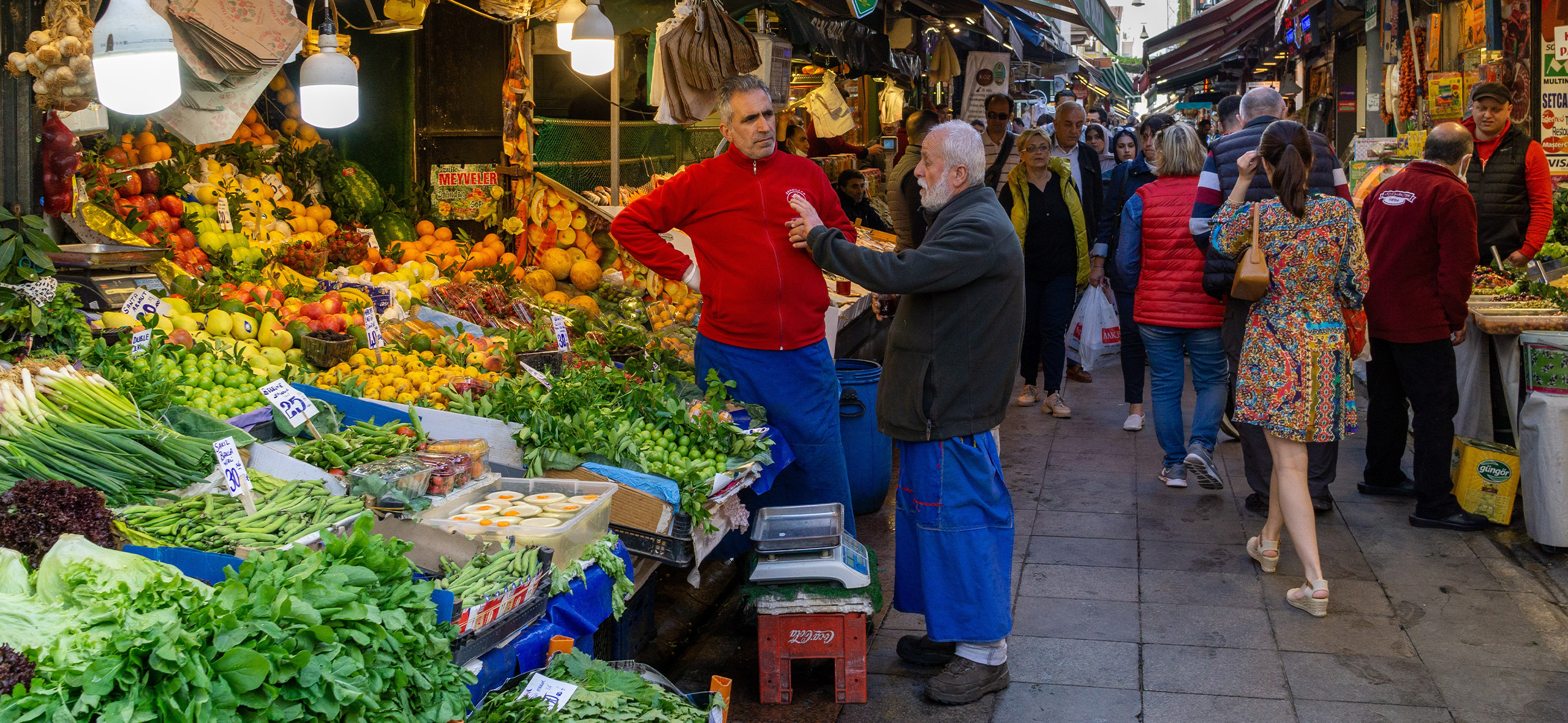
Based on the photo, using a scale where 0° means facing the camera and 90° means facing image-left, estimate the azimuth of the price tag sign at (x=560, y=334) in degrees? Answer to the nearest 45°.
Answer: approximately 0°

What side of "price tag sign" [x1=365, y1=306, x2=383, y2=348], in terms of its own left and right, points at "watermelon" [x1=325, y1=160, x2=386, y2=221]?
back

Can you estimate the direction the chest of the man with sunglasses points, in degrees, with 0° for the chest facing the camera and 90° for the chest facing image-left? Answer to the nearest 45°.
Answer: approximately 0°

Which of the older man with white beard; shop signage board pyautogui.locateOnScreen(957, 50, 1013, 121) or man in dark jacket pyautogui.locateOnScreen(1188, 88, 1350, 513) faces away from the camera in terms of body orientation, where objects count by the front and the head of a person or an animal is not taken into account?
the man in dark jacket

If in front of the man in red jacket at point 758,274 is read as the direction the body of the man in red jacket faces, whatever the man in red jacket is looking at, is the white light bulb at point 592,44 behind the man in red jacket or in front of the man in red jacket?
behind

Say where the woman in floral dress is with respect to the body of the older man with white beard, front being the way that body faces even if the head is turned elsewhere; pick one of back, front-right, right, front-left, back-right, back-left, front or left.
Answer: back-right

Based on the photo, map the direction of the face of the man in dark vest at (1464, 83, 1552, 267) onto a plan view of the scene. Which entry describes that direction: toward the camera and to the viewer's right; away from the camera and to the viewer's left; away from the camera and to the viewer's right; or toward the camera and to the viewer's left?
toward the camera and to the viewer's left
